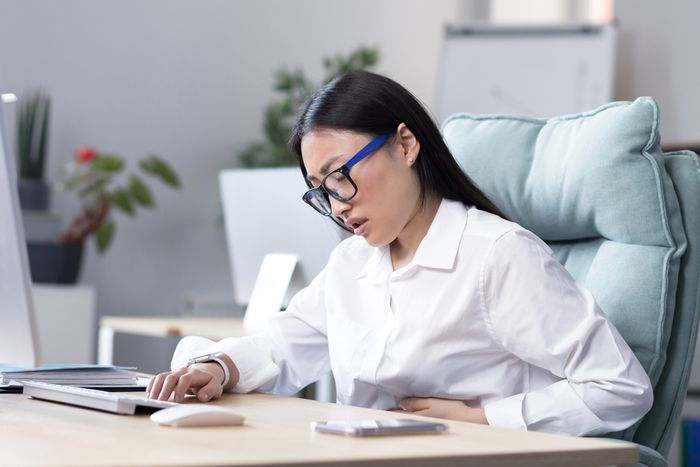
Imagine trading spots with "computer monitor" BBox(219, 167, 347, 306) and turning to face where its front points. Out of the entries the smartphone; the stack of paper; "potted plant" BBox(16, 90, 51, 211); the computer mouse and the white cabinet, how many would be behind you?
3

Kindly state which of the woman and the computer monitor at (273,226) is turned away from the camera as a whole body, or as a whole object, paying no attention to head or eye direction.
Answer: the computer monitor

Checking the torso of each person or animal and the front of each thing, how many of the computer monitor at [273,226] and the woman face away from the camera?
1

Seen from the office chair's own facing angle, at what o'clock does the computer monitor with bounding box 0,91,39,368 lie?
The computer monitor is roughly at 12 o'clock from the office chair.

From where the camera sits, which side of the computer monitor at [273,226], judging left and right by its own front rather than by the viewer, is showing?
back

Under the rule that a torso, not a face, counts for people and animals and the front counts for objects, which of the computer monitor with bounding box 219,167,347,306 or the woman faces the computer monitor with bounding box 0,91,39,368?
the woman

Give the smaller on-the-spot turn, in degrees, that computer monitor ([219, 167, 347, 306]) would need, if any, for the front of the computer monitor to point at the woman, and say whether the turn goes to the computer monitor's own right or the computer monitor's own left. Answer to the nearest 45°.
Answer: approximately 180°

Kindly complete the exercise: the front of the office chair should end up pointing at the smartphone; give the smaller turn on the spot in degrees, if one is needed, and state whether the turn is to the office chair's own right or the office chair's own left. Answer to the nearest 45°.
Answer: approximately 45° to the office chair's own left

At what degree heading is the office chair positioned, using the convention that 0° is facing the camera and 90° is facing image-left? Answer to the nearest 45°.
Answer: approximately 45°

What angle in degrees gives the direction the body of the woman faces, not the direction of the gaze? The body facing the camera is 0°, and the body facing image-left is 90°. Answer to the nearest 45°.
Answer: approximately 45°

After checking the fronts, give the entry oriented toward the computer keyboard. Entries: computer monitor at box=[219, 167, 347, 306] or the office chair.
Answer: the office chair
